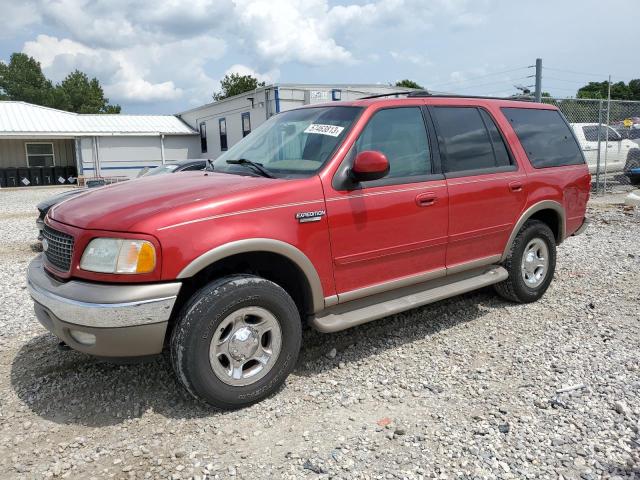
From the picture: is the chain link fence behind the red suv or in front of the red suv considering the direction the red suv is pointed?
behind

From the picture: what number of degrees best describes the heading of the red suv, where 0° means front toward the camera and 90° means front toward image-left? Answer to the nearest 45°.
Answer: approximately 45°

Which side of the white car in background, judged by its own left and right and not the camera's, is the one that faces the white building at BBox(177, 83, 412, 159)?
back

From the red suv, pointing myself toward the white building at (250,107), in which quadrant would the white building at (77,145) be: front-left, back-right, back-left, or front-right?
front-left

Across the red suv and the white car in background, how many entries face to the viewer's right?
1

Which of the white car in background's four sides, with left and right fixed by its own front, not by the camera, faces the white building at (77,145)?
back

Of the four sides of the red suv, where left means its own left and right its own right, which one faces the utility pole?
back

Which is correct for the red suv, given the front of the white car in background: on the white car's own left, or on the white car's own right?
on the white car's own right

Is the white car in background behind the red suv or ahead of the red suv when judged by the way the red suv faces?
behind

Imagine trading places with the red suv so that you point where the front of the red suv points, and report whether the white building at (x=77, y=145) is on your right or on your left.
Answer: on your right

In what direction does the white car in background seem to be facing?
to the viewer's right
